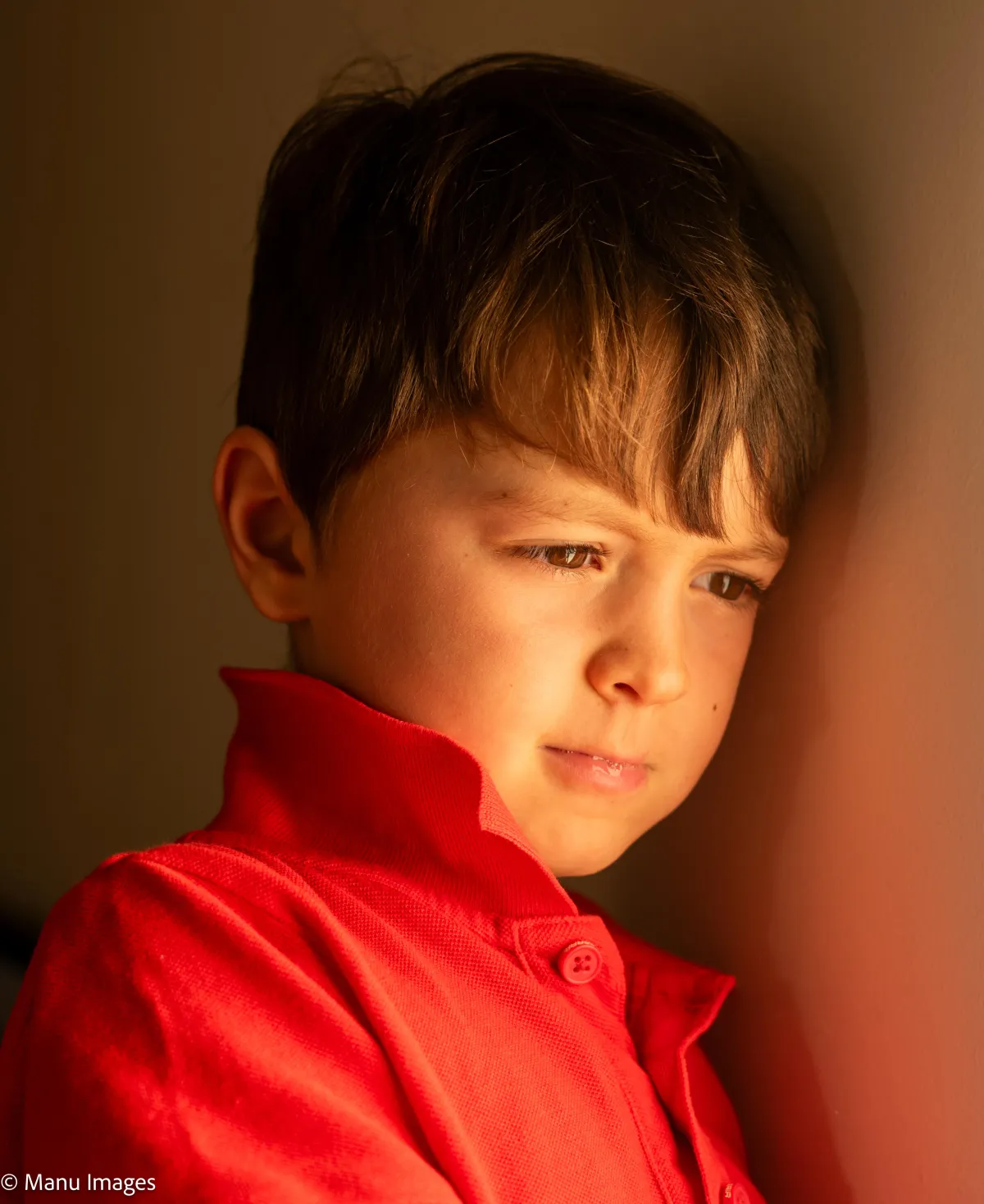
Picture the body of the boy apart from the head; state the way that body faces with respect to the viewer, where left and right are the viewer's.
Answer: facing the viewer and to the right of the viewer
